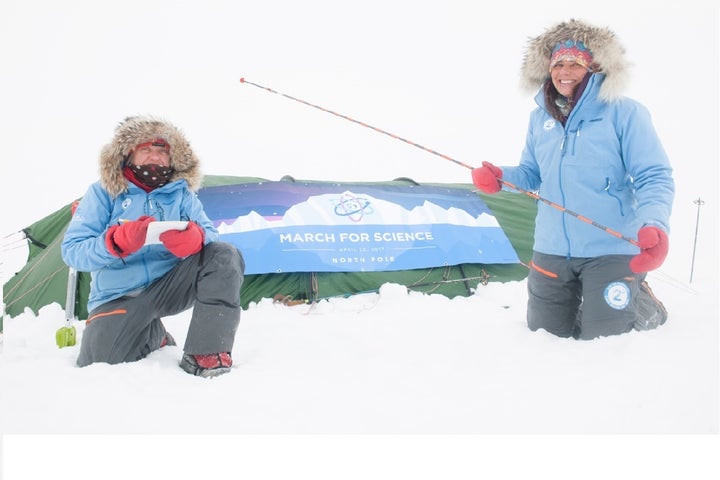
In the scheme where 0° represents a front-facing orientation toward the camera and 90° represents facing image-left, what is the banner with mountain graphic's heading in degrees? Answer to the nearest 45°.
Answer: approximately 0°

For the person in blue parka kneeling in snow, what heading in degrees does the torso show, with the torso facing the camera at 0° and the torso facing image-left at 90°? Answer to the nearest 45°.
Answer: approximately 45°

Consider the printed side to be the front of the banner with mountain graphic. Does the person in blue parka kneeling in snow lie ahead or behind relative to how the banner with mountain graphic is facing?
ahead

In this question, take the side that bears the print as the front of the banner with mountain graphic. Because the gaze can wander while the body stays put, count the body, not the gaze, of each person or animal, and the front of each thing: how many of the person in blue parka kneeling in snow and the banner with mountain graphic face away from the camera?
0
